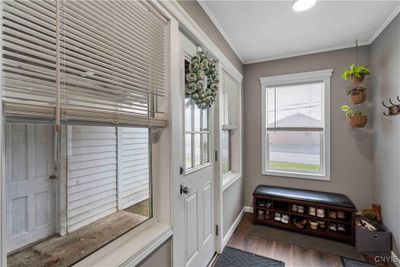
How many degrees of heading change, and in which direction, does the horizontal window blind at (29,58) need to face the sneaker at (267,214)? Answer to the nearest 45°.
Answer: approximately 45° to its left

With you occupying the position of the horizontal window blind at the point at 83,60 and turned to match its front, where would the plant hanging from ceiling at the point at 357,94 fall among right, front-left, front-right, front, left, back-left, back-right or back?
front-left

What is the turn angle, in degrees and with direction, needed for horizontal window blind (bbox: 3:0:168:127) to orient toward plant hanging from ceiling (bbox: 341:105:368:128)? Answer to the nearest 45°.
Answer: approximately 45° to its left

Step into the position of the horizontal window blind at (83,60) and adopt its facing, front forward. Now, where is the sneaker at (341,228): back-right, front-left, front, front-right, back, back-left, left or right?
front-left

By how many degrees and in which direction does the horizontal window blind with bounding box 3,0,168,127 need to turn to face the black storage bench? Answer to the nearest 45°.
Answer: approximately 45° to its left

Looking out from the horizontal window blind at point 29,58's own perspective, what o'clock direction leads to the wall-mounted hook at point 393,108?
The wall-mounted hook is roughly at 11 o'clock from the horizontal window blind.

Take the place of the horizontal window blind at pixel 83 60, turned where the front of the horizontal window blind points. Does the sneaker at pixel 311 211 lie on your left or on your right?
on your left

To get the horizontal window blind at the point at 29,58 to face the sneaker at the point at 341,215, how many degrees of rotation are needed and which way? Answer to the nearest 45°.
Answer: approximately 45° to its left

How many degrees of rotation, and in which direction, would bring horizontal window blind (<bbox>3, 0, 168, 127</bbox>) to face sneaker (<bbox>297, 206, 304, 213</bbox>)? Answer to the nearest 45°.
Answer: approximately 45° to its left

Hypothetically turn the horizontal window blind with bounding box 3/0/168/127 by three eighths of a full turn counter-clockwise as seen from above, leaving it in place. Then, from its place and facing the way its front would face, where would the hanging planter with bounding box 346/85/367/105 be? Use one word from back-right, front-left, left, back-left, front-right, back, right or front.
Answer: right

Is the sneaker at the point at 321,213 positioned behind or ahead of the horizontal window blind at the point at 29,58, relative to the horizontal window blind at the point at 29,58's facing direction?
ahead

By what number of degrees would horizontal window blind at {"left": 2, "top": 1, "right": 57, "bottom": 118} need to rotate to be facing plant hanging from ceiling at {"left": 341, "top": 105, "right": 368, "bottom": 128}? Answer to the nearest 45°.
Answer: approximately 45° to its left

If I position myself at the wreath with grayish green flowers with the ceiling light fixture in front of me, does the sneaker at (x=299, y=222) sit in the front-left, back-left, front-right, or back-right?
front-left

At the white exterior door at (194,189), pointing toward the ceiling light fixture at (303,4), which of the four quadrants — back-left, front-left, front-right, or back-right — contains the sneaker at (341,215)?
front-left

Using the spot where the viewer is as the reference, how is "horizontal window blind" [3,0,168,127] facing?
facing the viewer and to the right of the viewer
